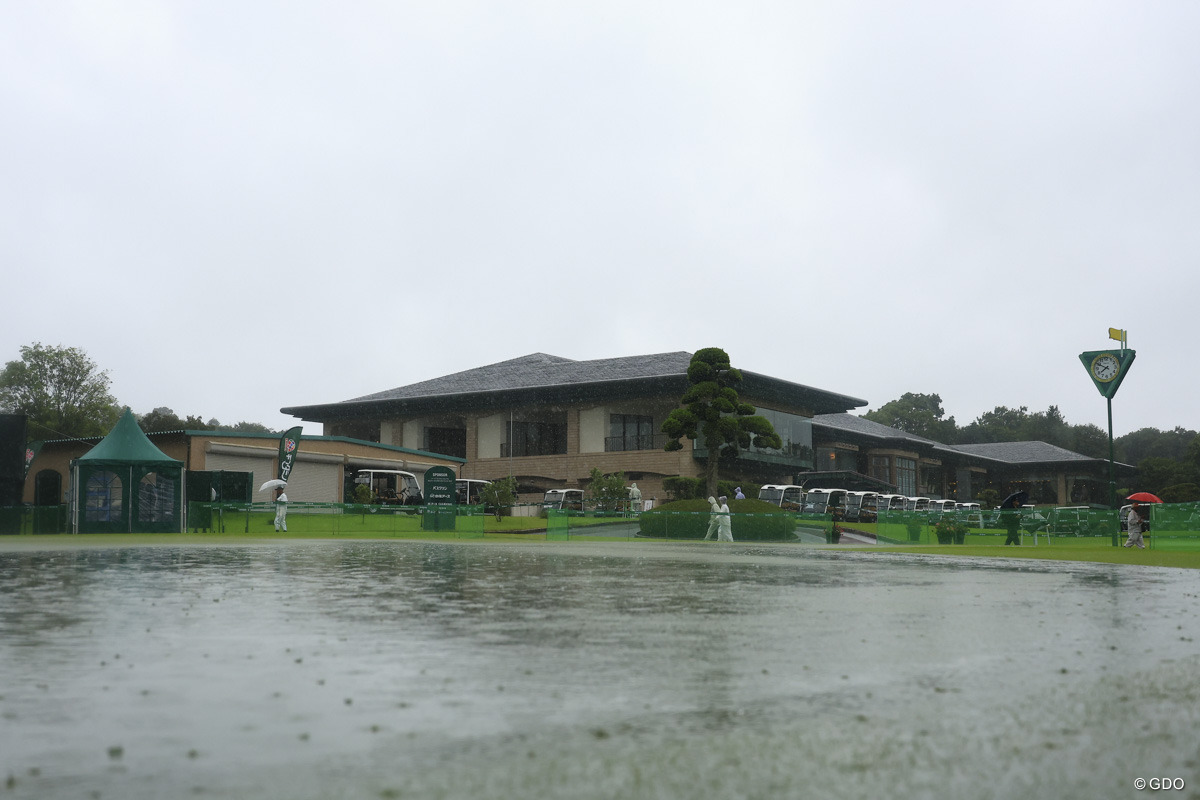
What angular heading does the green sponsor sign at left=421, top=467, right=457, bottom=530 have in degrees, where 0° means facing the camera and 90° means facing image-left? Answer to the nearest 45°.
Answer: approximately 0°

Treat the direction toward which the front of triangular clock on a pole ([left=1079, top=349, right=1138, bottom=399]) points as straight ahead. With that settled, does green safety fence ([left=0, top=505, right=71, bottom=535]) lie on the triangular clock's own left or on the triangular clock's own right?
on the triangular clock's own right

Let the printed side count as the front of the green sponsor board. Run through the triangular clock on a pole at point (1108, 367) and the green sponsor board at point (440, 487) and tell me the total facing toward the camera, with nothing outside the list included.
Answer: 2

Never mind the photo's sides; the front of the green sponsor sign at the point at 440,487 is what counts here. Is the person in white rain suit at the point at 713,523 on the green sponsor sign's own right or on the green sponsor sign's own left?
on the green sponsor sign's own left

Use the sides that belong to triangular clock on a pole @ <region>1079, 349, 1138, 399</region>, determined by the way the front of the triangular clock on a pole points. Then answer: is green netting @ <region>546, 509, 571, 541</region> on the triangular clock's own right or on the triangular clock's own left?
on the triangular clock's own right
